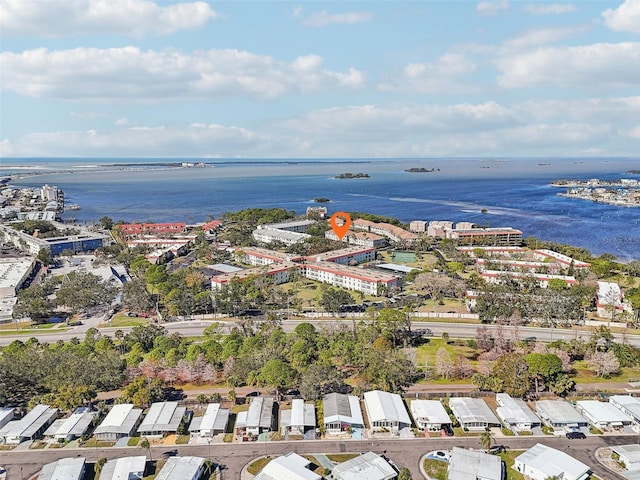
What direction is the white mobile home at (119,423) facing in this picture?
toward the camera

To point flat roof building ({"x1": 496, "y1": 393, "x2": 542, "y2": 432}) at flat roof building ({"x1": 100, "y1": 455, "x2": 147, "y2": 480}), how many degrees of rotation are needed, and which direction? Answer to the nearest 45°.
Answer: approximately 45° to its right

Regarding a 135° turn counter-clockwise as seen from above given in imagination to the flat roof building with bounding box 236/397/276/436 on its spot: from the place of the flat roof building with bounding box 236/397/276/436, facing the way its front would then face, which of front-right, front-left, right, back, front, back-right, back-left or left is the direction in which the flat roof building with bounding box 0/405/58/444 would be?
back-left

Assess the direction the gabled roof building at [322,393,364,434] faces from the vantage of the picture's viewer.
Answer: facing the viewer

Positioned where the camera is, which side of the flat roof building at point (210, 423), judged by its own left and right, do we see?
front

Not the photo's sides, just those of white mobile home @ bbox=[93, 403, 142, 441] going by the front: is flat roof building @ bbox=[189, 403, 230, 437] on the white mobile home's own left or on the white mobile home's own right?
on the white mobile home's own left

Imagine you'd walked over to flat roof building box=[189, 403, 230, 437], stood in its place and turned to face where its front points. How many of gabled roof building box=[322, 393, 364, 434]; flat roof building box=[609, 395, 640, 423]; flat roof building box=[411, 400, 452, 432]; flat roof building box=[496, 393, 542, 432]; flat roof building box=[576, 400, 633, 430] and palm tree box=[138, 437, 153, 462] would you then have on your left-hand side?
5

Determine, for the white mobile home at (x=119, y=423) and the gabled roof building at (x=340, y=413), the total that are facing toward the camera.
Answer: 2

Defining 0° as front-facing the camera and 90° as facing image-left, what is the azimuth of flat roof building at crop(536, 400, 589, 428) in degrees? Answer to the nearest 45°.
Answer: approximately 0°

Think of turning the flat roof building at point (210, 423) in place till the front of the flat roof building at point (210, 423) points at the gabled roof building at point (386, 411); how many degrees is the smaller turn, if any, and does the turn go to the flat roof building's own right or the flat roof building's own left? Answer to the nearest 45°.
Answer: approximately 90° to the flat roof building's own left

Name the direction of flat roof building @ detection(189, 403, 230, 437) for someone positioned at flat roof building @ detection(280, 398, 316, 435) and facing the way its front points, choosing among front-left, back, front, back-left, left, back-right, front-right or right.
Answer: right

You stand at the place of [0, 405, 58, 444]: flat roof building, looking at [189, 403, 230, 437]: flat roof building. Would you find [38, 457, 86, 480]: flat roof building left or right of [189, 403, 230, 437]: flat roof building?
right

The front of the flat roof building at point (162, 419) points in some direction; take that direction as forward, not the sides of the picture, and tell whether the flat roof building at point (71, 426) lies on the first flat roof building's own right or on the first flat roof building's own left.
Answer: on the first flat roof building's own right

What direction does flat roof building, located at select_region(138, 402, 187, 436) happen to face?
toward the camera
